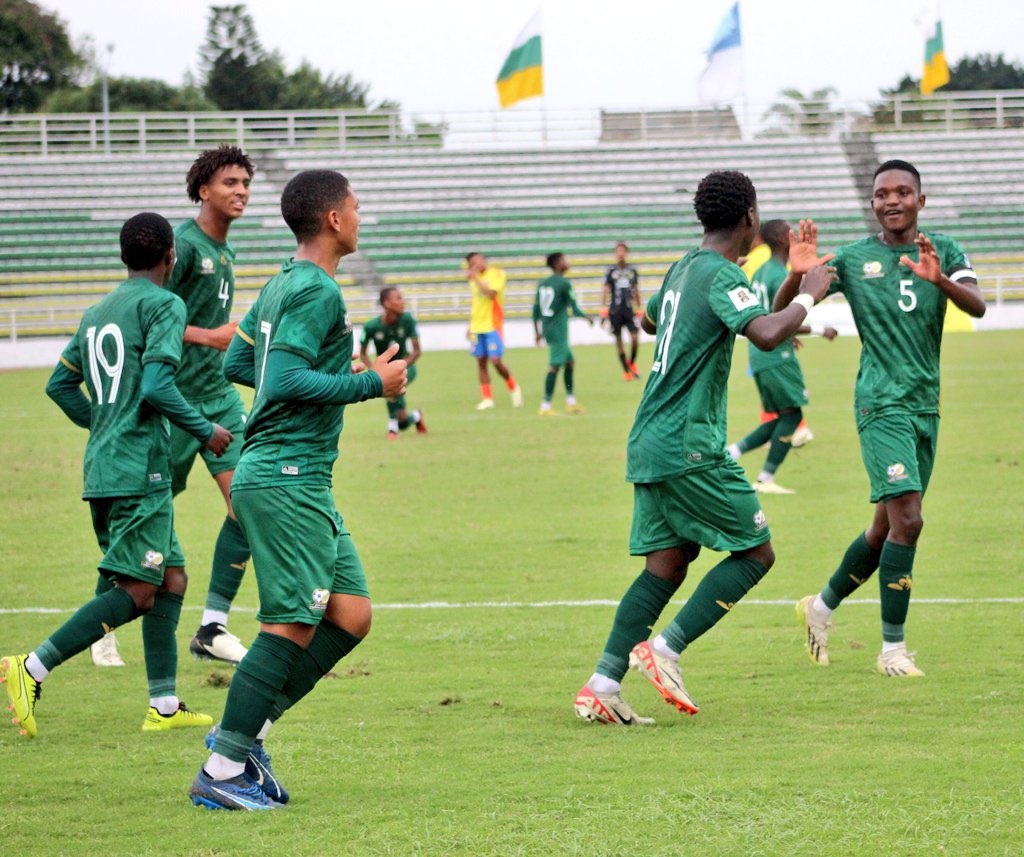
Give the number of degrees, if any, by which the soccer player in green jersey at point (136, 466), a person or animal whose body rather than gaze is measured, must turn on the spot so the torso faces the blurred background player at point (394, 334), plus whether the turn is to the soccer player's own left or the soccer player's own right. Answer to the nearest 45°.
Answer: approximately 45° to the soccer player's own left

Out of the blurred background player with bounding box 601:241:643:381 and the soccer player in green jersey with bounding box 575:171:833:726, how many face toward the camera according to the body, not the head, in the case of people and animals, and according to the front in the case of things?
1

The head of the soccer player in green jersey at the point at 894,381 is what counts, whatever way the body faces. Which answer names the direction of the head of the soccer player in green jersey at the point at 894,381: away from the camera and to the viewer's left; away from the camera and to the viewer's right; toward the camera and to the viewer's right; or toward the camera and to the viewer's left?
toward the camera and to the viewer's left

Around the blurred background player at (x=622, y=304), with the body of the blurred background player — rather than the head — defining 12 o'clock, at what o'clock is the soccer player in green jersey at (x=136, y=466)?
The soccer player in green jersey is roughly at 12 o'clock from the blurred background player.

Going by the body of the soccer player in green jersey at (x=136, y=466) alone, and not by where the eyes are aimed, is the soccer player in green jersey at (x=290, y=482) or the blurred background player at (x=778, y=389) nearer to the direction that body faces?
the blurred background player

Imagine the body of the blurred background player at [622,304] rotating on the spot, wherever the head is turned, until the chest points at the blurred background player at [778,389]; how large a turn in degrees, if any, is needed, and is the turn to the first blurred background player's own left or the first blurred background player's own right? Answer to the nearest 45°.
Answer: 0° — they already face them

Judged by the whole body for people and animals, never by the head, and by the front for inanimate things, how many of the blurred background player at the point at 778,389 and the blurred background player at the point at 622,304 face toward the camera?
1

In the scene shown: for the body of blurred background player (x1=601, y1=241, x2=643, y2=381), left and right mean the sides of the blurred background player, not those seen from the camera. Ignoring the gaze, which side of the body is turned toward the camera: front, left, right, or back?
front

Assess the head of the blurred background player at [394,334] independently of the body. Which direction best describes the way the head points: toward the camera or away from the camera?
toward the camera

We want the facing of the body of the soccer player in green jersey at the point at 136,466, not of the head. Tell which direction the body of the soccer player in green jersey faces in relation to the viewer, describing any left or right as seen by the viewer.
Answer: facing away from the viewer and to the right of the viewer

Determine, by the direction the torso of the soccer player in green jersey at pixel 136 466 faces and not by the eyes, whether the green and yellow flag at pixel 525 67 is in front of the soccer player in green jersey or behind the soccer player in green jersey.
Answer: in front

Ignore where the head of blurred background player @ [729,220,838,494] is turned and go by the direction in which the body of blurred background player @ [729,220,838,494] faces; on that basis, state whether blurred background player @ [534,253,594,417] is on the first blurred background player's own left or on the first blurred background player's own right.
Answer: on the first blurred background player's own left

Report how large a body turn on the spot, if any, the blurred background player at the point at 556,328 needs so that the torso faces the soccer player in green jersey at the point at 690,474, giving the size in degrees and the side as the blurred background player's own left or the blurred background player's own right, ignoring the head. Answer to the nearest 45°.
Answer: approximately 135° to the blurred background player's own right
